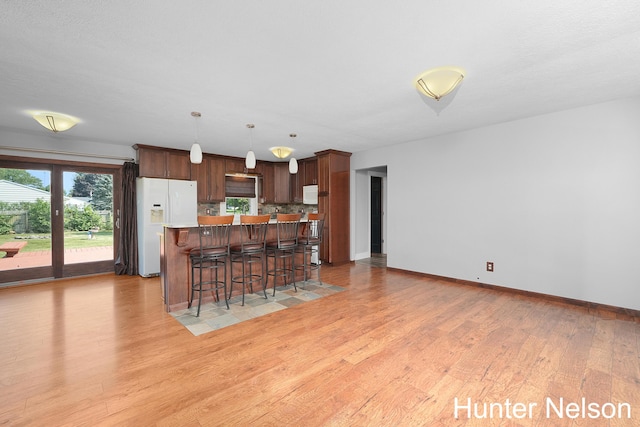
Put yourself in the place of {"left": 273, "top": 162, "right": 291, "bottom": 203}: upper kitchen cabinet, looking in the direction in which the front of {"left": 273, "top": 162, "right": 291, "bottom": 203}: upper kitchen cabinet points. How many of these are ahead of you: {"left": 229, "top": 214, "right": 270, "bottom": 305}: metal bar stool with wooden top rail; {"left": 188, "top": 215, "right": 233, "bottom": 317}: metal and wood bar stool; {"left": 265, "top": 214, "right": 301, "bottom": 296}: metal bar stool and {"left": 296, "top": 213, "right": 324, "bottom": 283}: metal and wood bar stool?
4

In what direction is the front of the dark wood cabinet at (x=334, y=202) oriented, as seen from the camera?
facing the viewer and to the left of the viewer

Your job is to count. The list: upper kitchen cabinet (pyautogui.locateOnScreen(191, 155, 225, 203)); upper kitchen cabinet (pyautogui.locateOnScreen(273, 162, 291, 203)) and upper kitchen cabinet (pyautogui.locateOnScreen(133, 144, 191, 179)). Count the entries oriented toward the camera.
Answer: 3

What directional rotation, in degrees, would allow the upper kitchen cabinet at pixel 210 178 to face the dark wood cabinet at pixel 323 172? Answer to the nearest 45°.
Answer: approximately 45° to its left

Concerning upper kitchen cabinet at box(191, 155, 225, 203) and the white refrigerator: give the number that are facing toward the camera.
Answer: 2

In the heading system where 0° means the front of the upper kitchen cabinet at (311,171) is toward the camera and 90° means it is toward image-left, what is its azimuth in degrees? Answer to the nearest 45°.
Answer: approximately 45°

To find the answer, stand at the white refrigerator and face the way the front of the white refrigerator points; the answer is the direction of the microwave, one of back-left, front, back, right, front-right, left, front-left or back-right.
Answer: left

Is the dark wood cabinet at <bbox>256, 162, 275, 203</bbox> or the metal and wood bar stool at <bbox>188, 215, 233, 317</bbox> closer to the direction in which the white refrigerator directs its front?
the metal and wood bar stool

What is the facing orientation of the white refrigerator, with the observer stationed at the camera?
facing the viewer

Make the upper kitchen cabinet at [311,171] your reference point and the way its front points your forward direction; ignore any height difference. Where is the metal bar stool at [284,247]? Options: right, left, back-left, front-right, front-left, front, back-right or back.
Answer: front-left

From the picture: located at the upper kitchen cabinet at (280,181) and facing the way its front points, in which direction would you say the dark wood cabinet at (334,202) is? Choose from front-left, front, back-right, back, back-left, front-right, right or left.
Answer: front-left

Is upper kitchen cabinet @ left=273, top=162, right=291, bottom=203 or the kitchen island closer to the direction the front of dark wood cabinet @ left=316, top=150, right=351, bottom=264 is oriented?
the kitchen island

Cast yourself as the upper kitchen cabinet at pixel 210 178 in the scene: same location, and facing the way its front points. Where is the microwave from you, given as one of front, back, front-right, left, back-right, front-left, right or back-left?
left

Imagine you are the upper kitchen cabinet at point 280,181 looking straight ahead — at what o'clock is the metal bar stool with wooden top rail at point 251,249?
The metal bar stool with wooden top rail is roughly at 12 o'clock from the upper kitchen cabinet.

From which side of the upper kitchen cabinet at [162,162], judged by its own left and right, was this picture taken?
front

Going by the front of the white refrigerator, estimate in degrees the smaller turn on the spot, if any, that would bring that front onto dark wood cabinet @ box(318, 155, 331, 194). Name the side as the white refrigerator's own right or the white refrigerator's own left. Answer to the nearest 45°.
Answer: approximately 90° to the white refrigerator's own left
